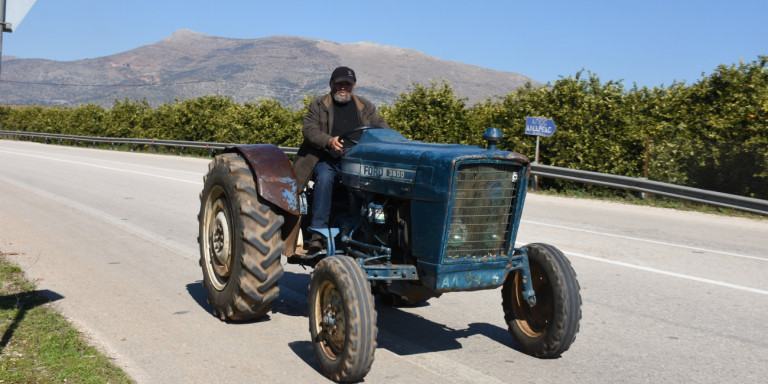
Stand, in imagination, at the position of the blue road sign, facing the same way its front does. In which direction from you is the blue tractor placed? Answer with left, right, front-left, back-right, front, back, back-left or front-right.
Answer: front

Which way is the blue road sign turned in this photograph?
toward the camera

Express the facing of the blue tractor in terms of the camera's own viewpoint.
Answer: facing the viewer and to the right of the viewer

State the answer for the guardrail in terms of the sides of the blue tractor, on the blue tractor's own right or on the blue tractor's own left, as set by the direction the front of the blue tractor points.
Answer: on the blue tractor's own left

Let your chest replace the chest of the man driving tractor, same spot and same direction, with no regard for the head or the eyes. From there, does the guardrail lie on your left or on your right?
on your left

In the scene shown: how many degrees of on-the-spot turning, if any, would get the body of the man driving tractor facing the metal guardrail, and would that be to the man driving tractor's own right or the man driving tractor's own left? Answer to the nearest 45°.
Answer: approximately 135° to the man driving tractor's own left

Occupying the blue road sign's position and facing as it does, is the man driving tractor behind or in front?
in front

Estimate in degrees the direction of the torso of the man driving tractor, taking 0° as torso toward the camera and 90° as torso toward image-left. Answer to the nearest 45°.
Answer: approximately 315°

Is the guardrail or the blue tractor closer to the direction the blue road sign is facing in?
the blue tractor

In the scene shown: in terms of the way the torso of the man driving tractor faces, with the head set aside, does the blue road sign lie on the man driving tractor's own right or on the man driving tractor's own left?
on the man driving tractor's own left
